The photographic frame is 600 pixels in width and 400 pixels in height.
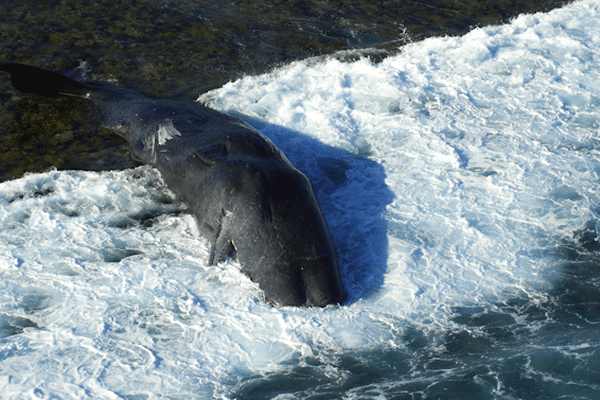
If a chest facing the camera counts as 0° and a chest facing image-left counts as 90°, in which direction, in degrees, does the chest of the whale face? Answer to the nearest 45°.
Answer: approximately 315°
